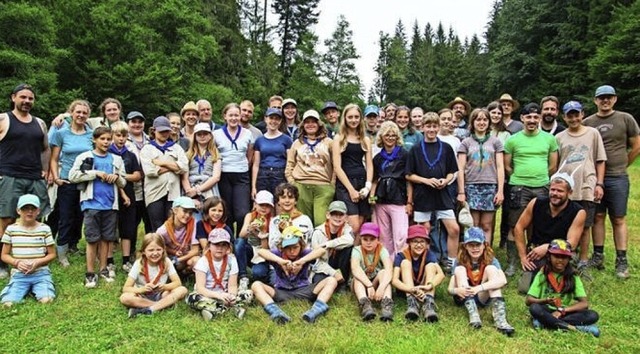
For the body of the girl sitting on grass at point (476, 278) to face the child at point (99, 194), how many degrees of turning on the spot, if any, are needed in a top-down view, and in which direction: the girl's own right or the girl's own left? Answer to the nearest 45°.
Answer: approximately 90° to the girl's own right

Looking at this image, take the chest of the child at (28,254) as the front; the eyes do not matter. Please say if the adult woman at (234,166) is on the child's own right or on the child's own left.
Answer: on the child's own left

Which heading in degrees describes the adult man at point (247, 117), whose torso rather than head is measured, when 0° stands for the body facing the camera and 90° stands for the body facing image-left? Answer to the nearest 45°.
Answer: approximately 0°

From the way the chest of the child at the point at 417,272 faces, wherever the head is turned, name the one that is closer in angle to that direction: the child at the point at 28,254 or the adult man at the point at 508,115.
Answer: the child

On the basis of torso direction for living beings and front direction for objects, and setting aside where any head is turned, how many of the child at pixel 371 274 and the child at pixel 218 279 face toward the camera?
2

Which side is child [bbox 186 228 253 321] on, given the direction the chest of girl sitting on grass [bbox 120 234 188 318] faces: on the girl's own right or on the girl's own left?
on the girl's own left

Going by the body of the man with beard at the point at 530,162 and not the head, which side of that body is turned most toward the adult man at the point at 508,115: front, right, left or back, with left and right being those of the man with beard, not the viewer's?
back

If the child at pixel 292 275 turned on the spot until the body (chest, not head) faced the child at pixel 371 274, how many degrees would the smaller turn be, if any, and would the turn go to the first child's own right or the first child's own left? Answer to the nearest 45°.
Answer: approximately 90° to the first child's own left

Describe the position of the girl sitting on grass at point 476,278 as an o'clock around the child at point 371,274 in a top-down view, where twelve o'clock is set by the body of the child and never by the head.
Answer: The girl sitting on grass is roughly at 9 o'clock from the child.

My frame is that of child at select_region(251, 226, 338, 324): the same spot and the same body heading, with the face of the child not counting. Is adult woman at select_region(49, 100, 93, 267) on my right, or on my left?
on my right
